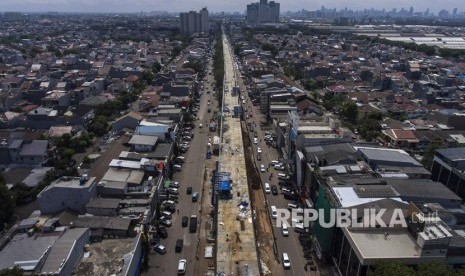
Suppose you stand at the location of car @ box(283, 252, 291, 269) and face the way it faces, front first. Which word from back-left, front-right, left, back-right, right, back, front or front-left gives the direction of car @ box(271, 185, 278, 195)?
back

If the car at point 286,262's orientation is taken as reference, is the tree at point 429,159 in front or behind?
behind

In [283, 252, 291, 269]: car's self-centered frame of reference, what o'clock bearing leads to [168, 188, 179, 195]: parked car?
The parked car is roughly at 4 o'clock from the car.

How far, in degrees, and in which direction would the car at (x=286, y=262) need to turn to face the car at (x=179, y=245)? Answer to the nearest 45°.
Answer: approximately 90° to its right

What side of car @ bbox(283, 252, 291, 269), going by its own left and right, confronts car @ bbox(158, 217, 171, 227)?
right

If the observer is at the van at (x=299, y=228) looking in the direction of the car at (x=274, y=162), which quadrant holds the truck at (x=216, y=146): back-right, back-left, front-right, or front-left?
front-left

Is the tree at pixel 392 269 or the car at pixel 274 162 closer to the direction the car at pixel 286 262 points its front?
the tree

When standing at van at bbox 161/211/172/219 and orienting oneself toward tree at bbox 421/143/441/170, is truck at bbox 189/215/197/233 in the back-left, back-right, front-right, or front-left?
front-right

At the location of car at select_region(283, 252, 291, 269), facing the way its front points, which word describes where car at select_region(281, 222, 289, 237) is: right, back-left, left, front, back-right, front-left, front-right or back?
back

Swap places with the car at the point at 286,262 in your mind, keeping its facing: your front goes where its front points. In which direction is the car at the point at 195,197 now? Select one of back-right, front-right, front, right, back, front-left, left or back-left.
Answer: back-right

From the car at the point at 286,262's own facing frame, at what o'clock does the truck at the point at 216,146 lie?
The truck is roughly at 5 o'clock from the car.

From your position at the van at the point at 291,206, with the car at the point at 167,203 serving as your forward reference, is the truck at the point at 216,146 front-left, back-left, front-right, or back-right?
front-right

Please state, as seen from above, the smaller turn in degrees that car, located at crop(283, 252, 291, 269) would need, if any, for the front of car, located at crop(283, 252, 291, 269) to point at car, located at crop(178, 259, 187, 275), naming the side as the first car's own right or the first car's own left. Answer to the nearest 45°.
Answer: approximately 90° to the first car's own right

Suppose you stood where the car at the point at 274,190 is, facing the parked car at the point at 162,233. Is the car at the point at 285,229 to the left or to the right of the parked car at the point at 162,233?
left

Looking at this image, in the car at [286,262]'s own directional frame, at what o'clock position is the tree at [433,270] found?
The tree is roughly at 10 o'clock from the car.

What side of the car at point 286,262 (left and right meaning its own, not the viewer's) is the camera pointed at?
front

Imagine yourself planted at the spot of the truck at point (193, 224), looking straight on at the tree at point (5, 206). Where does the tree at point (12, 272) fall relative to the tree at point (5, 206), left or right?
left

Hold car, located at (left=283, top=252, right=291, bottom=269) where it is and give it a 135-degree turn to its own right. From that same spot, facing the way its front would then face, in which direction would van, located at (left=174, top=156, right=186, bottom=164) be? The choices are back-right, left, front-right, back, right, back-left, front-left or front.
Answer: front
